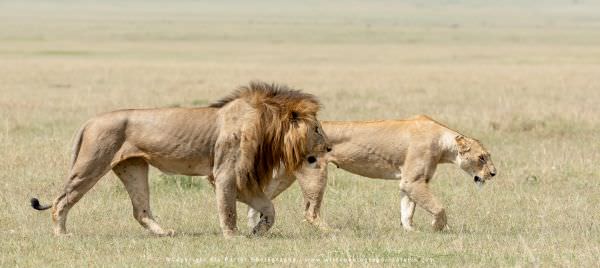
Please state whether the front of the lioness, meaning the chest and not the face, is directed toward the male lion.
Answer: no

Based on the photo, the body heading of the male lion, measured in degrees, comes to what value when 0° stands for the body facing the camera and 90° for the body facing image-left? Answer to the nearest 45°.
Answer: approximately 270°

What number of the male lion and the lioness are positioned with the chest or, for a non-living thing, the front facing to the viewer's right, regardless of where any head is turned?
2

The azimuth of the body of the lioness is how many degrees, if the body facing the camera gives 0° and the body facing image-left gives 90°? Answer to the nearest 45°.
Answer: approximately 270°
